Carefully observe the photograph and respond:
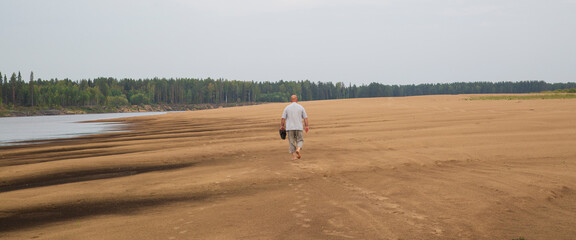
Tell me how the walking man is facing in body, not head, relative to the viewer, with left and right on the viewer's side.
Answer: facing away from the viewer
